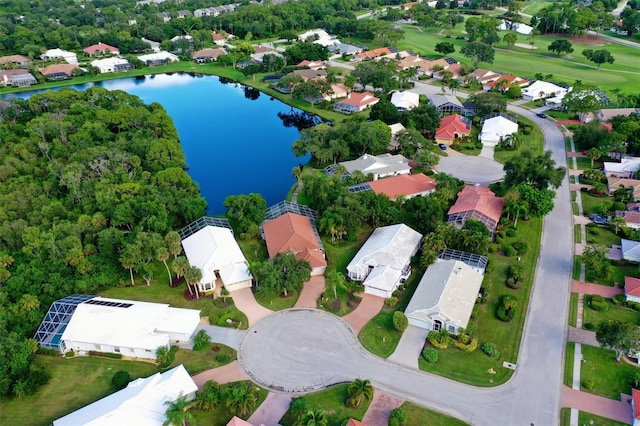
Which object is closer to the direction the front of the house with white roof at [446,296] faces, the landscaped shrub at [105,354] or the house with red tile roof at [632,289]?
the landscaped shrub

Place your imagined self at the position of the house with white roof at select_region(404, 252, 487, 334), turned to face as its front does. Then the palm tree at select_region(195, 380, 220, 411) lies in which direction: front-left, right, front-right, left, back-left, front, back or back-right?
front-right

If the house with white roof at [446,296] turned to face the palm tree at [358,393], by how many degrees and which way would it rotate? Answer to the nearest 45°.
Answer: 0° — it already faces it

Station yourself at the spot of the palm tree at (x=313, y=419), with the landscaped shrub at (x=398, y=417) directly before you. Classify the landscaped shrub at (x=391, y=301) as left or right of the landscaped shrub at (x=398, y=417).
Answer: left

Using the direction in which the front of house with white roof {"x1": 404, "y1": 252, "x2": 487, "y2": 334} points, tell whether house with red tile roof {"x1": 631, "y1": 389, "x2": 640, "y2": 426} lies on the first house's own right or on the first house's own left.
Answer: on the first house's own left

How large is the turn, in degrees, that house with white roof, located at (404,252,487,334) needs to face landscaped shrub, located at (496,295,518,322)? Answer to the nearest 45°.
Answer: approximately 90° to its left

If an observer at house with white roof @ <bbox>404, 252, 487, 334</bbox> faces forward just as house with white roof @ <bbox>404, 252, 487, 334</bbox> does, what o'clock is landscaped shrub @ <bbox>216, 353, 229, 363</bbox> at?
The landscaped shrub is roughly at 2 o'clock from the house with white roof.

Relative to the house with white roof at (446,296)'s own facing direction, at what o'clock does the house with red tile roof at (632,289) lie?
The house with red tile roof is roughly at 8 o'clock from the house with white roof.

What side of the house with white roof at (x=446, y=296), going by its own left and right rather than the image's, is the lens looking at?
front

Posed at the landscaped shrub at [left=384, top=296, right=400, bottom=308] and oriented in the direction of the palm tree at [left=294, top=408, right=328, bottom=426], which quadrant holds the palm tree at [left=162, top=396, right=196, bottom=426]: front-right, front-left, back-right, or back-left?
front-right

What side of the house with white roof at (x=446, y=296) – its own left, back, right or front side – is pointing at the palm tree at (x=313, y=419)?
front

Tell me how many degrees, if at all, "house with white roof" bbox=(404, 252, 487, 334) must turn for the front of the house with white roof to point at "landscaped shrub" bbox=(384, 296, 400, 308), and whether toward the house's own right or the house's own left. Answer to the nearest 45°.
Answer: approximately 90° to the house's own right

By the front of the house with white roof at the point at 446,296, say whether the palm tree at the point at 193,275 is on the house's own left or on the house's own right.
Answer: on the house's own right

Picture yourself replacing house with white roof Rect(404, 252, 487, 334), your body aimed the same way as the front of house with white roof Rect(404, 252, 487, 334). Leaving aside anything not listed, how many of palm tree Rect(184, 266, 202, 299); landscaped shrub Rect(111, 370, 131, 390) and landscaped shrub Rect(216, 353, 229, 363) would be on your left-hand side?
0

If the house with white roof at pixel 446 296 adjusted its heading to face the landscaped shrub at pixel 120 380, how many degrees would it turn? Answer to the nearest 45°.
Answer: approximately 45° to its right

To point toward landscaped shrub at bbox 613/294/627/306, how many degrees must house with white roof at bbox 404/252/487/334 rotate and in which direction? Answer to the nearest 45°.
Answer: approximately 135° to its left
